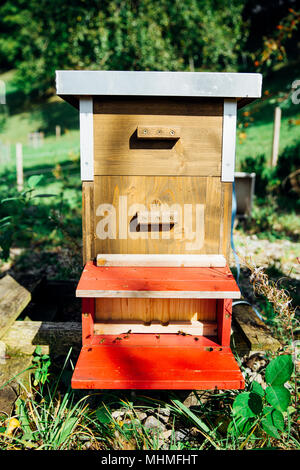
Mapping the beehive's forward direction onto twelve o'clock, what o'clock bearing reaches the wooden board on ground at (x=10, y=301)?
The wooden board on ground is roughly at 4 o'clock from the beehive.

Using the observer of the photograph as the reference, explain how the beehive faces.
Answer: facing the viewer

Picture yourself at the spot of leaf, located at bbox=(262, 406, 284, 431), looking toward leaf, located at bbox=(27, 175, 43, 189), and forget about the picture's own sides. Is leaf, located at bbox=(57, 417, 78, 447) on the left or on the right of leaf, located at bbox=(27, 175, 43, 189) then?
left

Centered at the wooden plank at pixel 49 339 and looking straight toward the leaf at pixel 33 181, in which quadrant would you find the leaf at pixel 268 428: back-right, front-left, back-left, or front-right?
back-right

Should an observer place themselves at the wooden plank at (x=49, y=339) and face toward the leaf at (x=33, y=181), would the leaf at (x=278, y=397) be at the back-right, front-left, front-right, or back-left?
back-right

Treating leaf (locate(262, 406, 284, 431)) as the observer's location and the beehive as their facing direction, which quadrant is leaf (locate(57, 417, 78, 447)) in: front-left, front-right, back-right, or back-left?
front-left

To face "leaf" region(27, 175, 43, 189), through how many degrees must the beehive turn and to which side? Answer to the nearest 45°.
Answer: approximately 135° to its right
